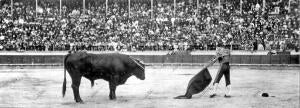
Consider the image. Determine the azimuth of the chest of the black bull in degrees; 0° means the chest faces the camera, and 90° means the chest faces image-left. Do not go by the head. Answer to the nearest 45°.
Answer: approximately 270°

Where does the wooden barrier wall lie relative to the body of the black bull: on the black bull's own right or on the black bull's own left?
on the black bull's own left
